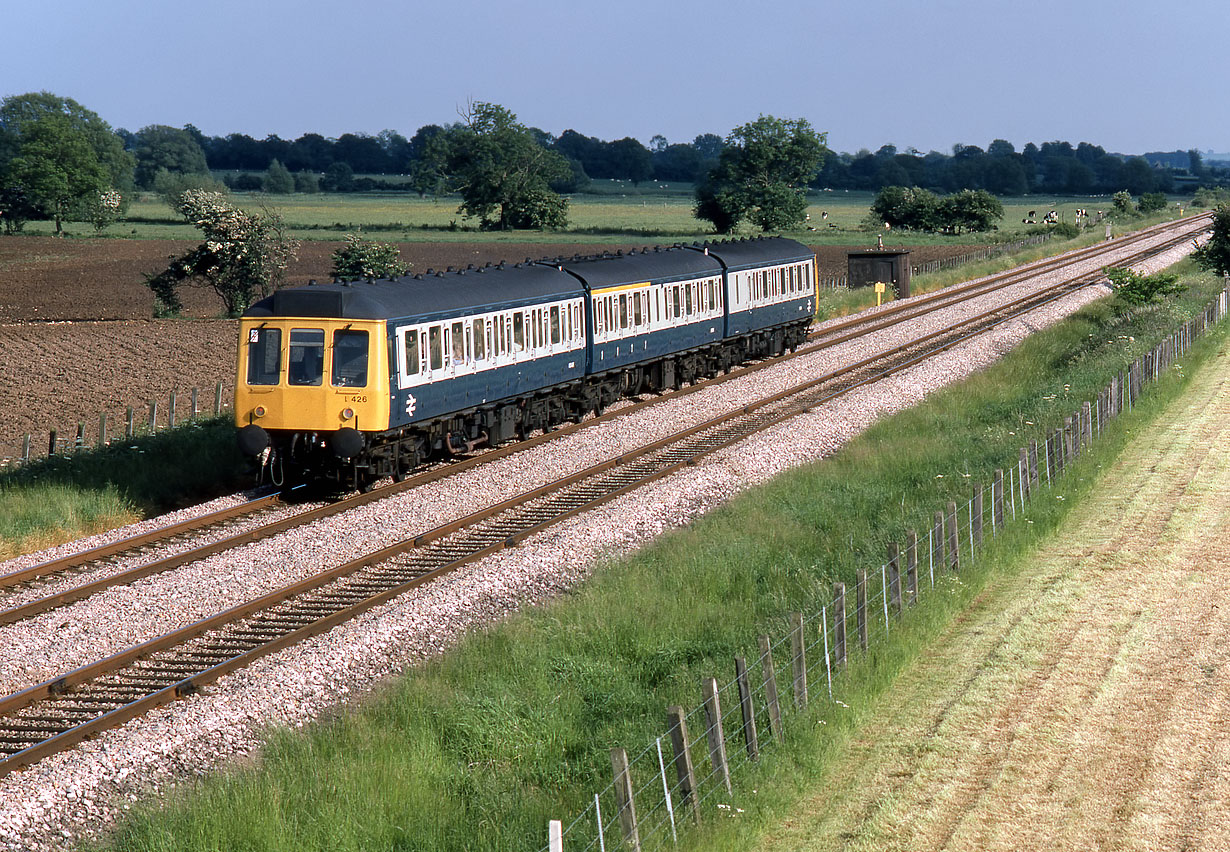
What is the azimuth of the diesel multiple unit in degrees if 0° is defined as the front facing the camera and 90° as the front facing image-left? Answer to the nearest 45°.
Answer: approximately 45°

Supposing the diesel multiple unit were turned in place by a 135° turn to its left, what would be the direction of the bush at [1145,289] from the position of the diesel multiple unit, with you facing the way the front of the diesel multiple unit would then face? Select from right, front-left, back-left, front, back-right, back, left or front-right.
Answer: front-left

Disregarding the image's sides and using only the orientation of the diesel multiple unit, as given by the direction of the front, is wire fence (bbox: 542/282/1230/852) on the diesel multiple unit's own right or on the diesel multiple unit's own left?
on the diesel multiple unit's own left

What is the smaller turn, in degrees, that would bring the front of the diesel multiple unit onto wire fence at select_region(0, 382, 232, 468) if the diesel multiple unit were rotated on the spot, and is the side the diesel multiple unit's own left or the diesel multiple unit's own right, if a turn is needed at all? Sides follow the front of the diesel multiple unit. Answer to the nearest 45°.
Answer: approximately 90° to the diesel multiple unit's own right

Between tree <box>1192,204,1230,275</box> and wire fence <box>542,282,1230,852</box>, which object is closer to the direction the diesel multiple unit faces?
the wire fence

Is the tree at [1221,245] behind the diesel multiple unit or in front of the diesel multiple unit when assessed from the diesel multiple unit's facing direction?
behind
